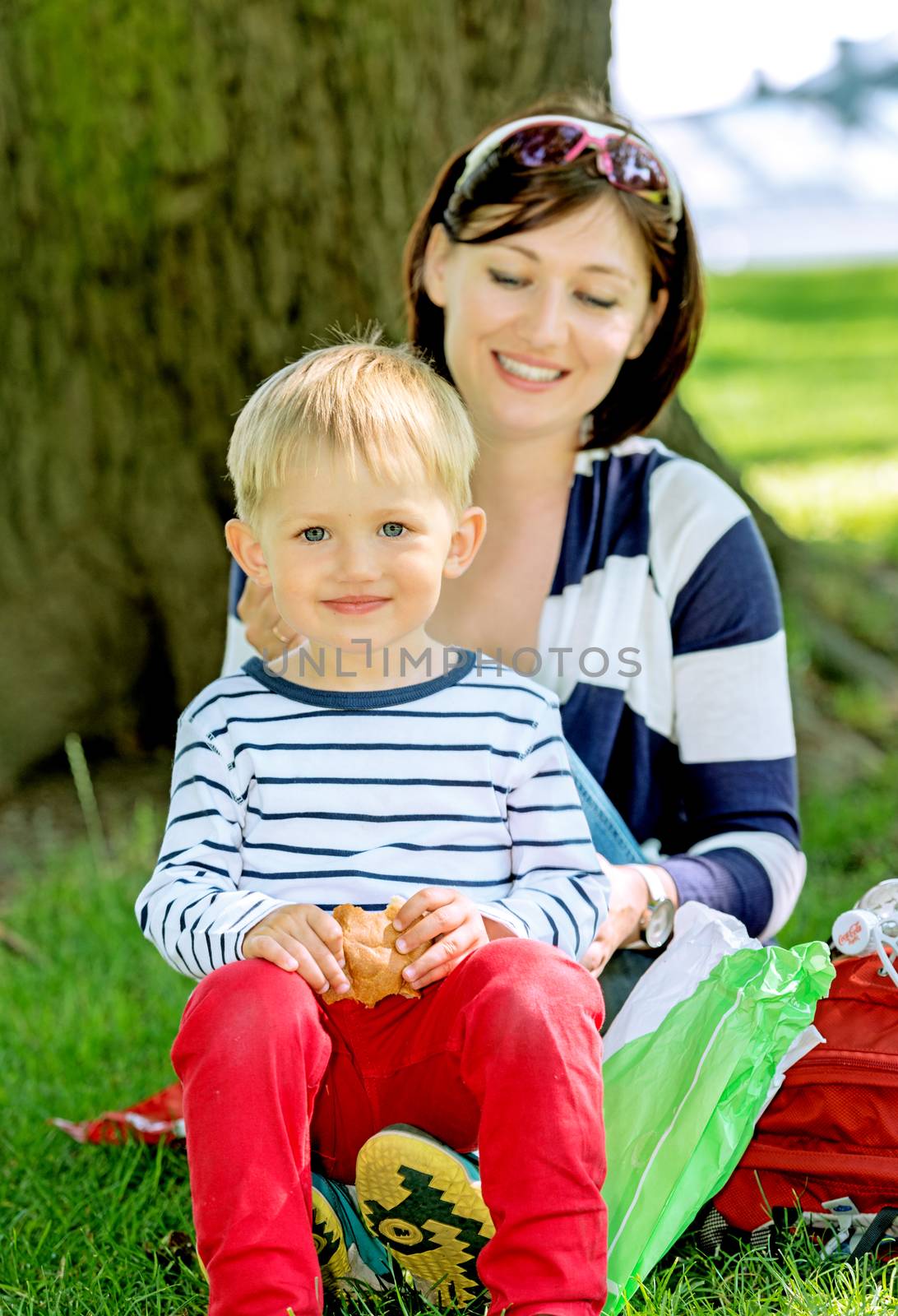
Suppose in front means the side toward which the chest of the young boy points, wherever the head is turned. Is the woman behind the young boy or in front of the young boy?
behind

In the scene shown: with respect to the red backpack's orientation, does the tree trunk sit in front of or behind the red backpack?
behind

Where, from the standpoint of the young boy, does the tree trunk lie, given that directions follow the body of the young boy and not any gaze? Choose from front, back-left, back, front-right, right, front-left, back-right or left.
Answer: back

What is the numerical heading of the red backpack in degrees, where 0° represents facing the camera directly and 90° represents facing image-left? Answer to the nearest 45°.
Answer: approximately 0°

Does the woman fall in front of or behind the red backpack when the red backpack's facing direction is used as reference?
behind

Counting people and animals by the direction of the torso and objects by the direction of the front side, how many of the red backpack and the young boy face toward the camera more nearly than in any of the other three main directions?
2
